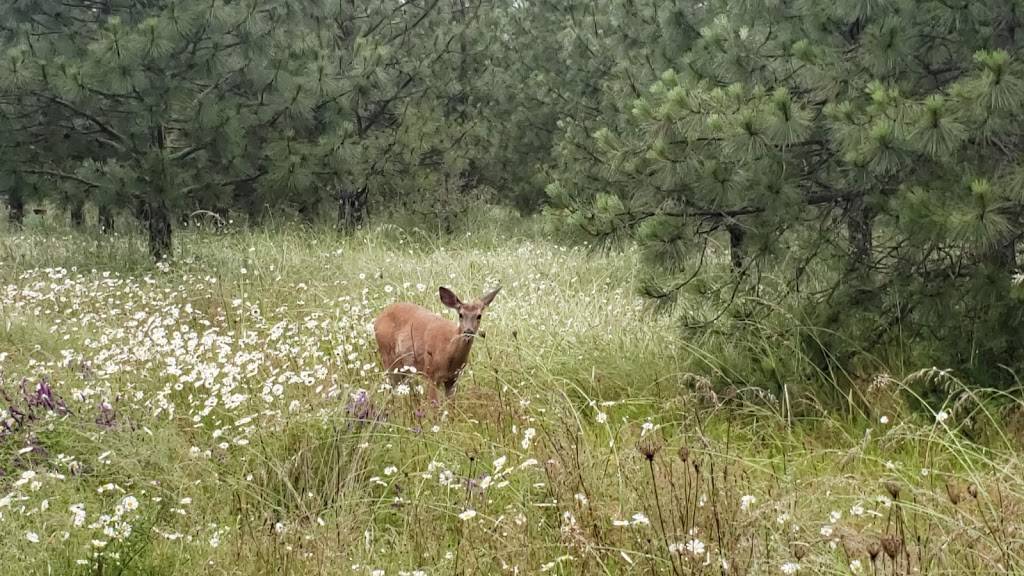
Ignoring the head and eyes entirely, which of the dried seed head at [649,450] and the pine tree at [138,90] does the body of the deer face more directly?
the dried seed head

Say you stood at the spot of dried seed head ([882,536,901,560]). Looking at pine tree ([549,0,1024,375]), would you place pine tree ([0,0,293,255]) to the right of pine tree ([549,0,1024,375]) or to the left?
left

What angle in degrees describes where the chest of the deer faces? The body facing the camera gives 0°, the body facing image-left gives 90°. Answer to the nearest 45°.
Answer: approximately 315°

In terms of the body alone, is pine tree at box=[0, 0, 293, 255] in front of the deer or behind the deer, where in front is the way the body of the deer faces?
behind
